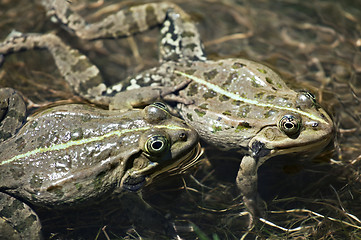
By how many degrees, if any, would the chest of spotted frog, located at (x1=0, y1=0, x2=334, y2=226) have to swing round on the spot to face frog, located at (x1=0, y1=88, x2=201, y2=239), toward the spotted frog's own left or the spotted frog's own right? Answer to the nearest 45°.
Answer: approximately 90° to the spotted frog's own right

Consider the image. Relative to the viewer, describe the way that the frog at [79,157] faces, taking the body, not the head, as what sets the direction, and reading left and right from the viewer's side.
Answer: facing to the right of the viewer
